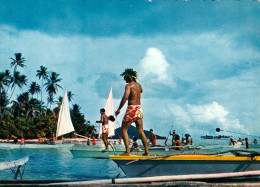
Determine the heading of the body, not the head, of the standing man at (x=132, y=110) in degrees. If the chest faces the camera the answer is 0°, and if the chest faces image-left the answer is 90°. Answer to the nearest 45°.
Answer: approximately 135°

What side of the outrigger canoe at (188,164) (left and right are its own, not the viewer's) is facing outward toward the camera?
left
